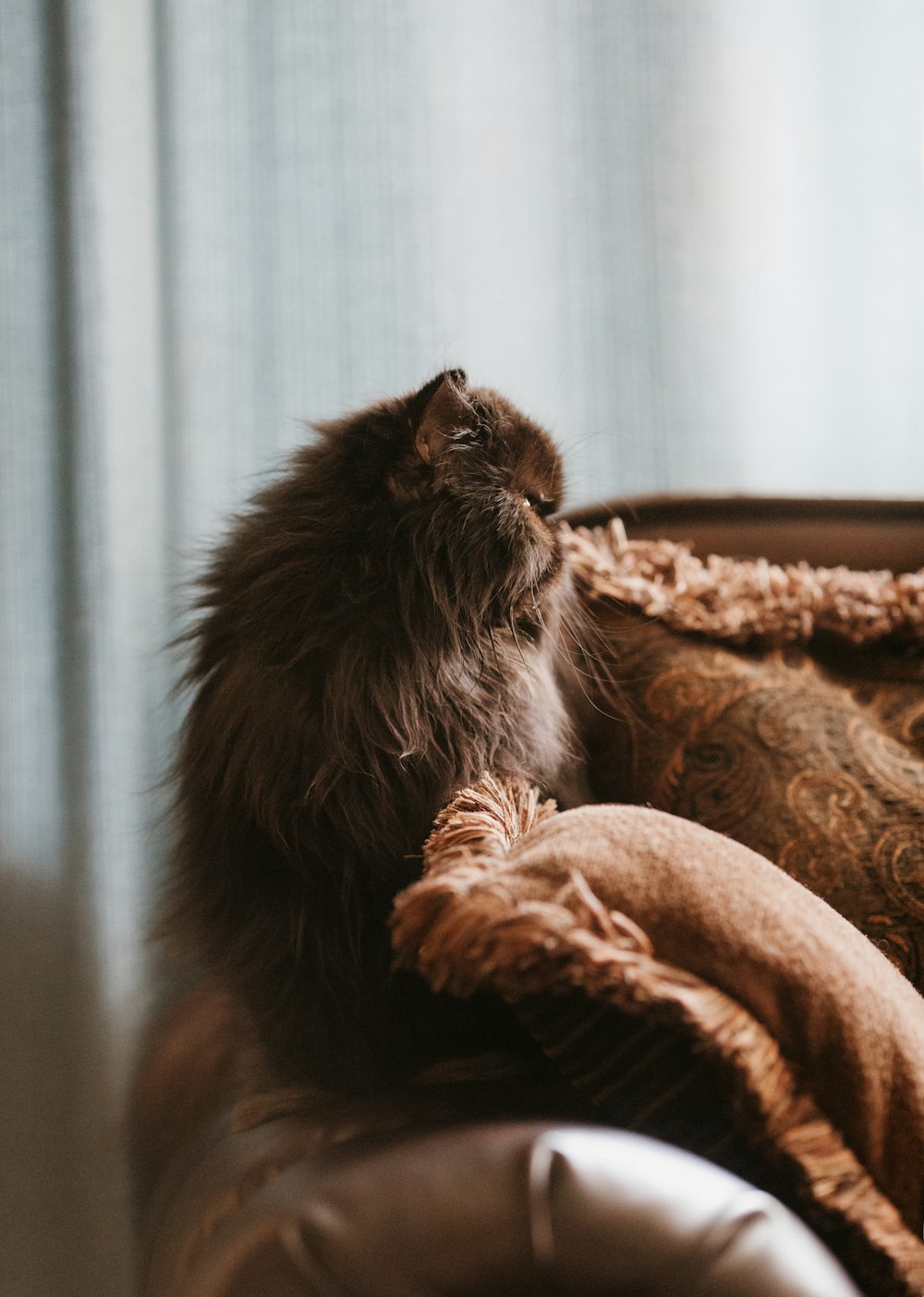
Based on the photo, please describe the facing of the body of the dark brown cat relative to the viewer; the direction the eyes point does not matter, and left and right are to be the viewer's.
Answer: facing to the right of the viewer
